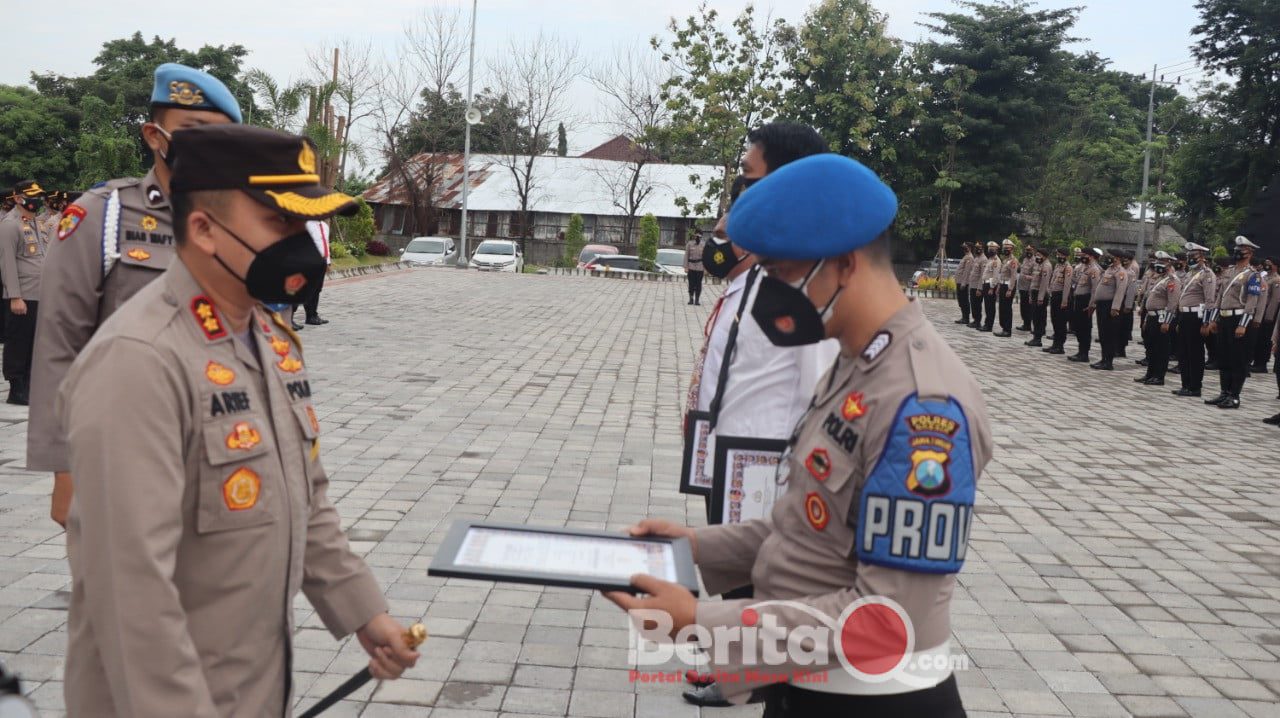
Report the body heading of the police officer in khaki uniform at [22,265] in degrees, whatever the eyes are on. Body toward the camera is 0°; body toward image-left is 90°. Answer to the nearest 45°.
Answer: approximately 315°

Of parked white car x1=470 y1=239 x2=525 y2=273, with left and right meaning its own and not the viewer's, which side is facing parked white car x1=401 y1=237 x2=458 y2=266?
right

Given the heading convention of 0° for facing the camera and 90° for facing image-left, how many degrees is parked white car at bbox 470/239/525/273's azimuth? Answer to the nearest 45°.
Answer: approximately 0°

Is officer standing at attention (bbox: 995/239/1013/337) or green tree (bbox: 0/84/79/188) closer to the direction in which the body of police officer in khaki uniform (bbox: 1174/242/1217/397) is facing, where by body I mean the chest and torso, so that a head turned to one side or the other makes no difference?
the green tree

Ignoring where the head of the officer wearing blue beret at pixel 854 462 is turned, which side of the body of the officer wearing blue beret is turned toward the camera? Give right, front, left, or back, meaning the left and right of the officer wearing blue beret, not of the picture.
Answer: left

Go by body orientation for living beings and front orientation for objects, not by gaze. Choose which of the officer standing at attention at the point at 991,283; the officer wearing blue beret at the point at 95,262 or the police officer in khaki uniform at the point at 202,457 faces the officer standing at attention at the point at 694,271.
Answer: the officer standing at attention at the point at 991,283

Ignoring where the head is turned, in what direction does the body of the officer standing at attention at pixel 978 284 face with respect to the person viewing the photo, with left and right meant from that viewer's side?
facing to the left of the viewer

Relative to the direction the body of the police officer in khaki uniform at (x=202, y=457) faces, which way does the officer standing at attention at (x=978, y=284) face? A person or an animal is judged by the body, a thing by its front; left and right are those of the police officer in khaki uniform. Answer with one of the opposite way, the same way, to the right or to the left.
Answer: the opposite way

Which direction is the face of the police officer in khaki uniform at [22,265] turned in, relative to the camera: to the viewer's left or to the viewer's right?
to the viewer's right

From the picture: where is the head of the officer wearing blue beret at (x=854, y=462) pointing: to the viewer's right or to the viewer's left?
to the viewer's left

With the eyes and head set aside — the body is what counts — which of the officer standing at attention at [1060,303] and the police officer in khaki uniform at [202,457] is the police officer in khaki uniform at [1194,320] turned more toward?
the police officer in khaki uniform

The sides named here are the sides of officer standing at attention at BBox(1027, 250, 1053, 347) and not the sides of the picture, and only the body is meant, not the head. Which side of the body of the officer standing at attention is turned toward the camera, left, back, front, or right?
left

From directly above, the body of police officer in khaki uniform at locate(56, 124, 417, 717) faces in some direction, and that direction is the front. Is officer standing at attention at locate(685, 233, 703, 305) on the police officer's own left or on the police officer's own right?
on the police officer's own left
